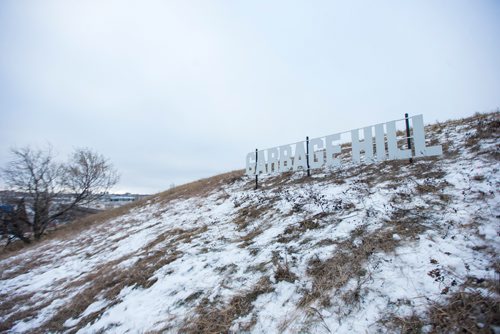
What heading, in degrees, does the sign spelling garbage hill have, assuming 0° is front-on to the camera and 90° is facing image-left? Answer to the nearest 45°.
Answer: approximately 45°
